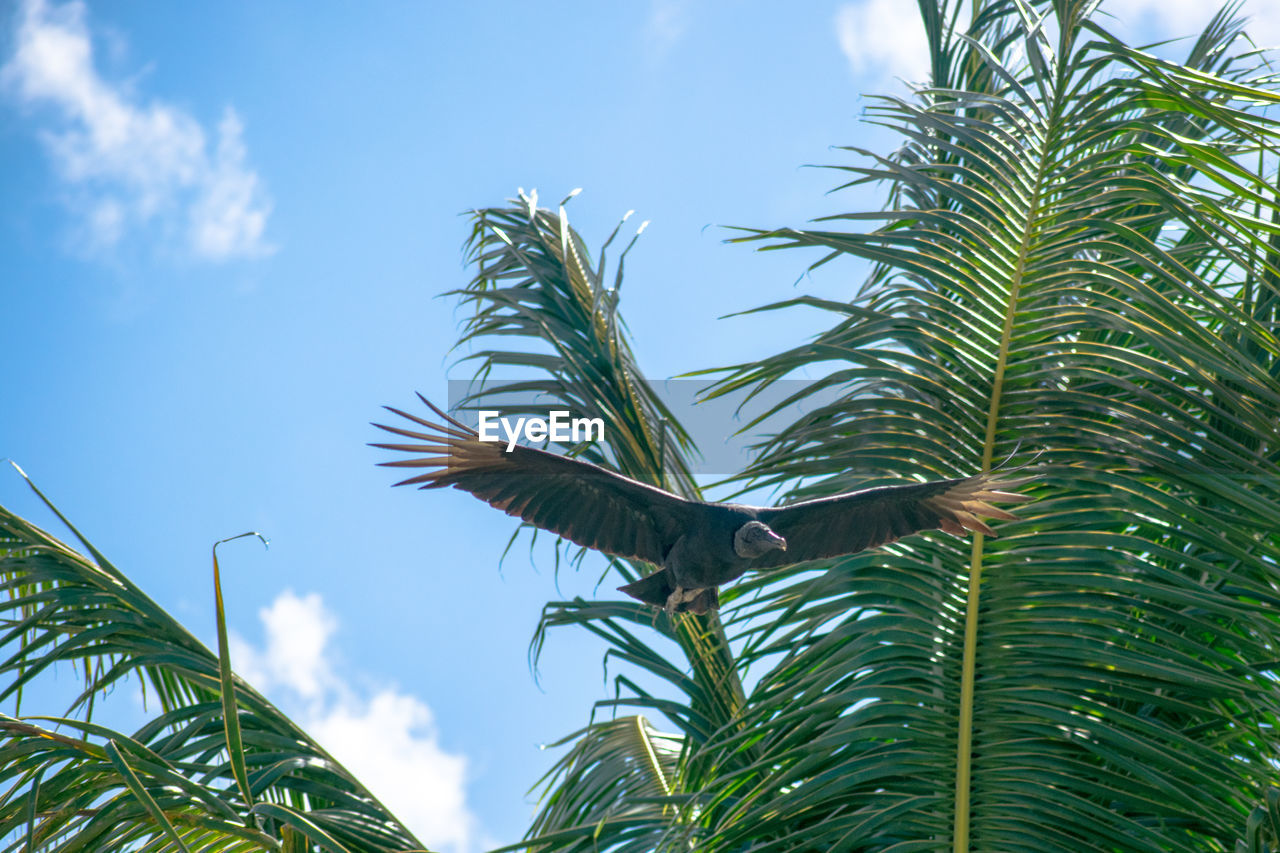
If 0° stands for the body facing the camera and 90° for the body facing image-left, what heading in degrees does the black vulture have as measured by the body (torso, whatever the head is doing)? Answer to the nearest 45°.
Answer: approximately 315°
